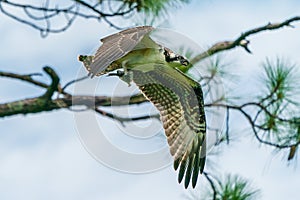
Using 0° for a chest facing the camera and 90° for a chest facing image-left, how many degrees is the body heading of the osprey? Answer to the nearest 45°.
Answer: approximately 270°
